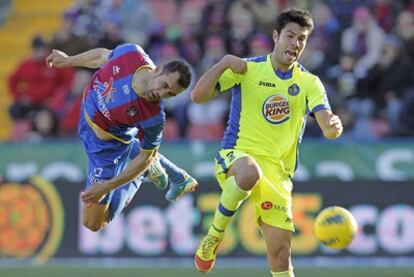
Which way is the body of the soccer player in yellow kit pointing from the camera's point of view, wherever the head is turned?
toward the camera

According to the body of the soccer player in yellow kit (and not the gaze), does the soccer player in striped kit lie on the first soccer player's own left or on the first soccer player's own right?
on the first soccer player's own right
